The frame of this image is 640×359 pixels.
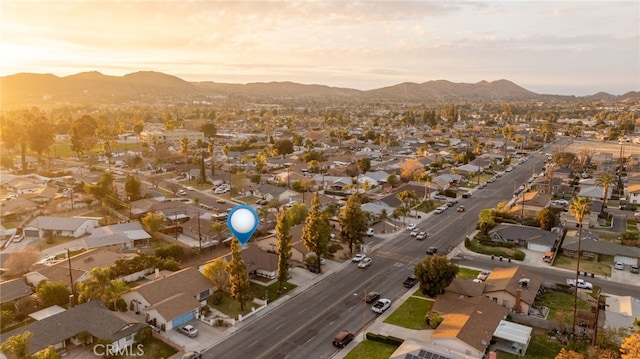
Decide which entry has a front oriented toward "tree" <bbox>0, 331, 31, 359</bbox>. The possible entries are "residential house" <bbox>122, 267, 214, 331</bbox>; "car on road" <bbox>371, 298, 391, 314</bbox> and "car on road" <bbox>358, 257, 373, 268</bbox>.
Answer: "car on road" <bbox>358, 257, 373, 268</bbox>

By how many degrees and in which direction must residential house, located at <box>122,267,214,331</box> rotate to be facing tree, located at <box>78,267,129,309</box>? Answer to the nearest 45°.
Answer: approximately 135° to its right

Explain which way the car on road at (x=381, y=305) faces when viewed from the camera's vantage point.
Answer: facing away from the viewer and to the right of the viewer

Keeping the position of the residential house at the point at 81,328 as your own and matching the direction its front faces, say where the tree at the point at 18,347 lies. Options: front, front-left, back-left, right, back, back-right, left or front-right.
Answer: right

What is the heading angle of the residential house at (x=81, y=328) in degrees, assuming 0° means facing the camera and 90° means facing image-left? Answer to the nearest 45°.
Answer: approximately 315°

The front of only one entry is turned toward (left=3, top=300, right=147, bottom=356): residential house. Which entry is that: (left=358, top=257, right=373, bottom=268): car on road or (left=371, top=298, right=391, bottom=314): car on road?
(left=358, top=257, right=373, bottom=268): car on road

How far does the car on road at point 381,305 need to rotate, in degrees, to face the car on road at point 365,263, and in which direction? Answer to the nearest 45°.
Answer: approximately 45° to its left

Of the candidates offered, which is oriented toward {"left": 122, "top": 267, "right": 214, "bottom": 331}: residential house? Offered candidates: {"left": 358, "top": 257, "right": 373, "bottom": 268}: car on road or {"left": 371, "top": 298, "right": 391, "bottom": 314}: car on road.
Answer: {"left": 358, "top": 257, "right": 373, "bottom": 268}: car on road

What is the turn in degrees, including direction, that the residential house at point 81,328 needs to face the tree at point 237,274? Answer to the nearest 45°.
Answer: approximately 45° to its left

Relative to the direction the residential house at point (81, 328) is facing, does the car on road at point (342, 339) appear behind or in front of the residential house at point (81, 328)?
in front

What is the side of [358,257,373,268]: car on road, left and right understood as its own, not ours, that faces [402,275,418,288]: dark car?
left

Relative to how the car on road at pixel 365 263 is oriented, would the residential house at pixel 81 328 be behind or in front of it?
in front
